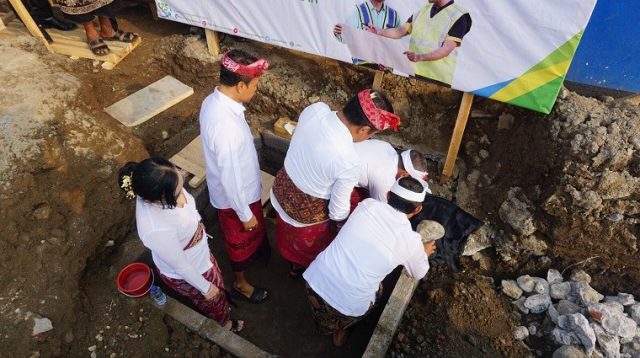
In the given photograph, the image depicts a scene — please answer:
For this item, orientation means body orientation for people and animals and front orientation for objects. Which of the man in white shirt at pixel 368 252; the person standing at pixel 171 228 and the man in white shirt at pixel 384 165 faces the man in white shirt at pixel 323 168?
the person standing

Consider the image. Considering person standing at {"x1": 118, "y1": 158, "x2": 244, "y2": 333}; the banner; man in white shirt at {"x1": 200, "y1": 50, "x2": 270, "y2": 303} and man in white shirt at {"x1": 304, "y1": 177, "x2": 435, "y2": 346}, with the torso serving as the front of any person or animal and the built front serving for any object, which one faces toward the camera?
the banner

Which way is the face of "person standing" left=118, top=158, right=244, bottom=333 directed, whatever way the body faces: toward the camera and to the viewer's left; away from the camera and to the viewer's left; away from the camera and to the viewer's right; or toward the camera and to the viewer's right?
away from the camera and to the viewer's right

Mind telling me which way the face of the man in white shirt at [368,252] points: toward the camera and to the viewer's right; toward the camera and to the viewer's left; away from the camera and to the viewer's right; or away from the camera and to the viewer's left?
away from the camera and to the viewer's right

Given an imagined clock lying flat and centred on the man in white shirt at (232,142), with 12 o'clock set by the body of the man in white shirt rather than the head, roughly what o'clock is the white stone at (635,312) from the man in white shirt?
The white stone is roughly at 1 o'clock from the man in white shirt.

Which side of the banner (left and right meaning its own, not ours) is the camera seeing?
front

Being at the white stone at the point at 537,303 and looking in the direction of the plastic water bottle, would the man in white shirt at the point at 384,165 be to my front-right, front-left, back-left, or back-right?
front-right

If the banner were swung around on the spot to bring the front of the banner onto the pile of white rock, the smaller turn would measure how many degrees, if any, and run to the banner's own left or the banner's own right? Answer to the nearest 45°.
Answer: approximately 45° to the banner's own left

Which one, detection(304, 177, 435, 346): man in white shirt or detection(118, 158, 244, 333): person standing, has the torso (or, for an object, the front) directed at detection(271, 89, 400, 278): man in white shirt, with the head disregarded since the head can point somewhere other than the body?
the person standing

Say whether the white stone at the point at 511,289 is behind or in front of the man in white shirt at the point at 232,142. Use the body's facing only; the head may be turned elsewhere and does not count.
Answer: in front

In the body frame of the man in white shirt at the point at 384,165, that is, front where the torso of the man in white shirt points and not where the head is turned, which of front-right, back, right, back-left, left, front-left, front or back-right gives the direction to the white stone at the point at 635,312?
front

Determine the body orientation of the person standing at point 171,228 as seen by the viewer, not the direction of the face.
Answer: to the viewer's right

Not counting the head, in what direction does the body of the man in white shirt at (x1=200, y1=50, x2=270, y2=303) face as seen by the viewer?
to the viewer's right
